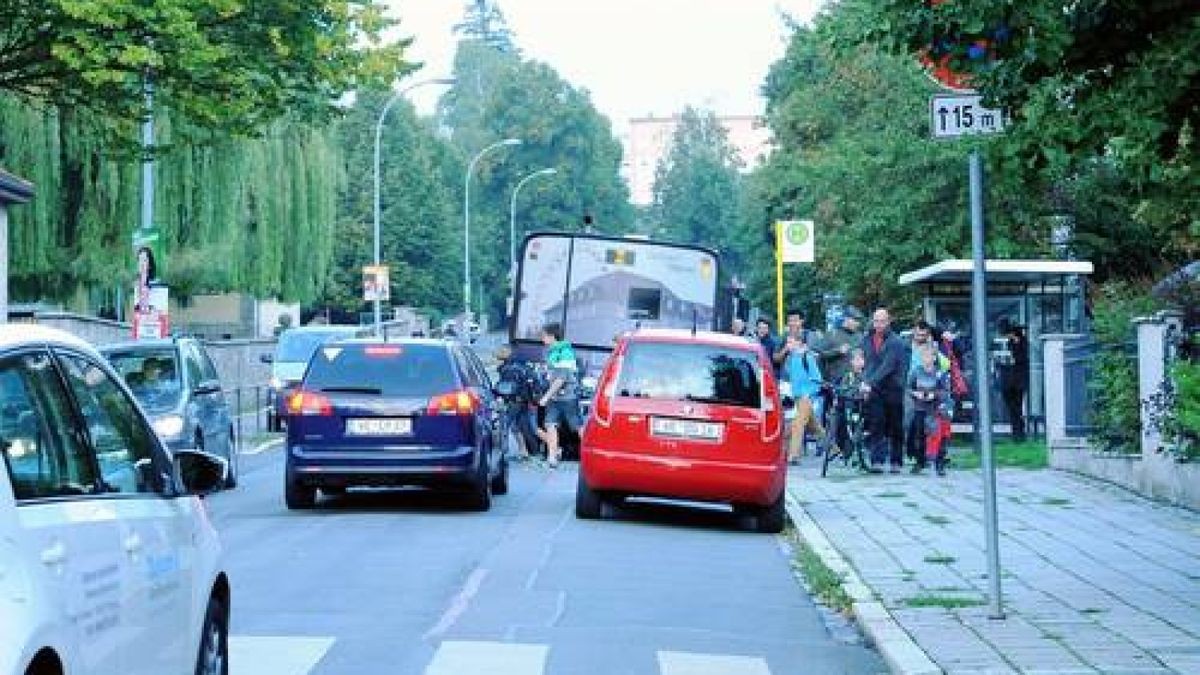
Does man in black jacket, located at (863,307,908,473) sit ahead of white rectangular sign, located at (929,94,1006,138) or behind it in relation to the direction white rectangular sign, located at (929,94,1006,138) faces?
behind

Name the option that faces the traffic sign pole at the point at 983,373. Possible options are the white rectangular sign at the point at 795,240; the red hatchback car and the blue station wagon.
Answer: the white rectangular sign

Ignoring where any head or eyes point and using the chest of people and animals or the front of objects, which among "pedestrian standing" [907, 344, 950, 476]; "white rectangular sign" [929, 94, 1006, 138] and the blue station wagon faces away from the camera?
the blue station wagon

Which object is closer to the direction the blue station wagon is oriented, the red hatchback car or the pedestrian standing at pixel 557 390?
the pedestrian standing

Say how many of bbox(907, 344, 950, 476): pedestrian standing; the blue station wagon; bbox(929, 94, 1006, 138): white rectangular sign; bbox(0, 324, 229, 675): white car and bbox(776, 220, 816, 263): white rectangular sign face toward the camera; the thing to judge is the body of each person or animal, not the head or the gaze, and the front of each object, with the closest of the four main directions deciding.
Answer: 3

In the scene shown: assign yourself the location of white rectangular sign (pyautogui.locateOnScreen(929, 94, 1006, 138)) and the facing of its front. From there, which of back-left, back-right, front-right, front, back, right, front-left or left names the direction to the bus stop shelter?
back

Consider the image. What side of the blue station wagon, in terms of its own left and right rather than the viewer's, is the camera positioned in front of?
back

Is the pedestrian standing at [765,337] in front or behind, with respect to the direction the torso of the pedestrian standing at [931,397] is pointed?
behind

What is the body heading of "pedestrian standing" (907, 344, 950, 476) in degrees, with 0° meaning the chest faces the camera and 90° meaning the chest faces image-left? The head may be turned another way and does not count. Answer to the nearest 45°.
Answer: approximately 0°
